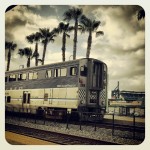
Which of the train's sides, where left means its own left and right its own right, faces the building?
left

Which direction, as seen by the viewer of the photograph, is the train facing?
facing the viewer and to the right of the viewer
